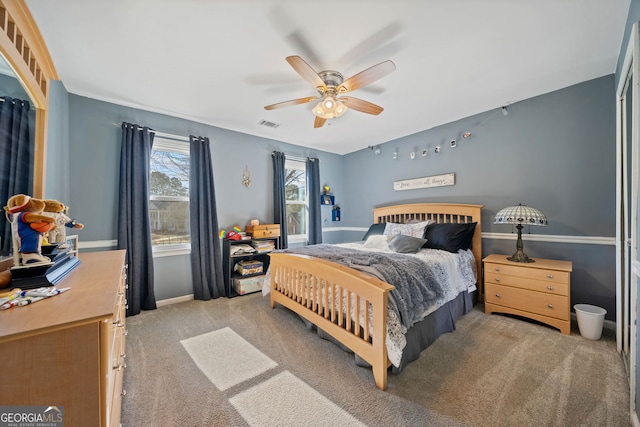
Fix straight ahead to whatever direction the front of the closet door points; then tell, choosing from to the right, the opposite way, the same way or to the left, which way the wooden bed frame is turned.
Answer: to the left

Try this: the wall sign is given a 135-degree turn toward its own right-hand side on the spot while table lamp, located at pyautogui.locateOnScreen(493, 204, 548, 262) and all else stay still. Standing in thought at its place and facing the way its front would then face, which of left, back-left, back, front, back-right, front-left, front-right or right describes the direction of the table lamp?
back-right

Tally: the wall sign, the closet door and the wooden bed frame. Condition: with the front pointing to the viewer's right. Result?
0

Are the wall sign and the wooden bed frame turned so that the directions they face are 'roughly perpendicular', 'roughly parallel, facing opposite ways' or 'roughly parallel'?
roughly parallel

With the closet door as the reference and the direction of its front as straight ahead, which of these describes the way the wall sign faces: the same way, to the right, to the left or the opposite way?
to the left

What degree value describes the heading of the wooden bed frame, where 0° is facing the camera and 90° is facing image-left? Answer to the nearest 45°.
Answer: approximately 45°

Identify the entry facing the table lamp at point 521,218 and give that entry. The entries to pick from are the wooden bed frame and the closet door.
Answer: the closet door

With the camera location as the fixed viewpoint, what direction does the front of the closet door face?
facing to the left of the viewer

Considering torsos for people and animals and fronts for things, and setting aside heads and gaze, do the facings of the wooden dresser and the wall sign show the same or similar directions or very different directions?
very different directions

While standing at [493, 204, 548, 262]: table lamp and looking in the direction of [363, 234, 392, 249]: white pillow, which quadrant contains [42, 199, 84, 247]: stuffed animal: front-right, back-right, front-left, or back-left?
front-left

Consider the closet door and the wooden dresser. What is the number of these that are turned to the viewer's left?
1

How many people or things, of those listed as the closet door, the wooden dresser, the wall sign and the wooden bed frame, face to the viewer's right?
1

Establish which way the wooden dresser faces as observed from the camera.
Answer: facing to the right of the viewer

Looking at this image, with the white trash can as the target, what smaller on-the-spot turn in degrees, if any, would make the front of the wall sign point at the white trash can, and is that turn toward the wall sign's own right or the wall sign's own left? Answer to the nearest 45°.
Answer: approximately 90° to the wall sign's own left

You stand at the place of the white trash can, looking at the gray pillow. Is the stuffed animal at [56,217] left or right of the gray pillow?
left

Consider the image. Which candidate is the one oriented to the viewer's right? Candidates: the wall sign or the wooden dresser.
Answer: the wooden dresser

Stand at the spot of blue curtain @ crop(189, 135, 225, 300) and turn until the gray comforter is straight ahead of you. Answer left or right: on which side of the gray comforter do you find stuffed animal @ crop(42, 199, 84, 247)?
right

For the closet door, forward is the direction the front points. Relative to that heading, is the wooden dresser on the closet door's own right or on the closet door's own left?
on the closet door's own left
